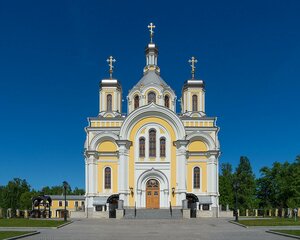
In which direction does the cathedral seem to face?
toward the camera

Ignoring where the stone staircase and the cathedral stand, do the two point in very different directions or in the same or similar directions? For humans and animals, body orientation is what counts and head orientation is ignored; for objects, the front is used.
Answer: same or similar directions

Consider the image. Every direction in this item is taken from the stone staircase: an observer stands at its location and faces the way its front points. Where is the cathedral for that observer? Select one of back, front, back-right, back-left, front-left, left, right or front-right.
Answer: back

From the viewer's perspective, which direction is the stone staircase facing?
toward the camera

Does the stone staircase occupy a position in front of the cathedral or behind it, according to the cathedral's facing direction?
in front
